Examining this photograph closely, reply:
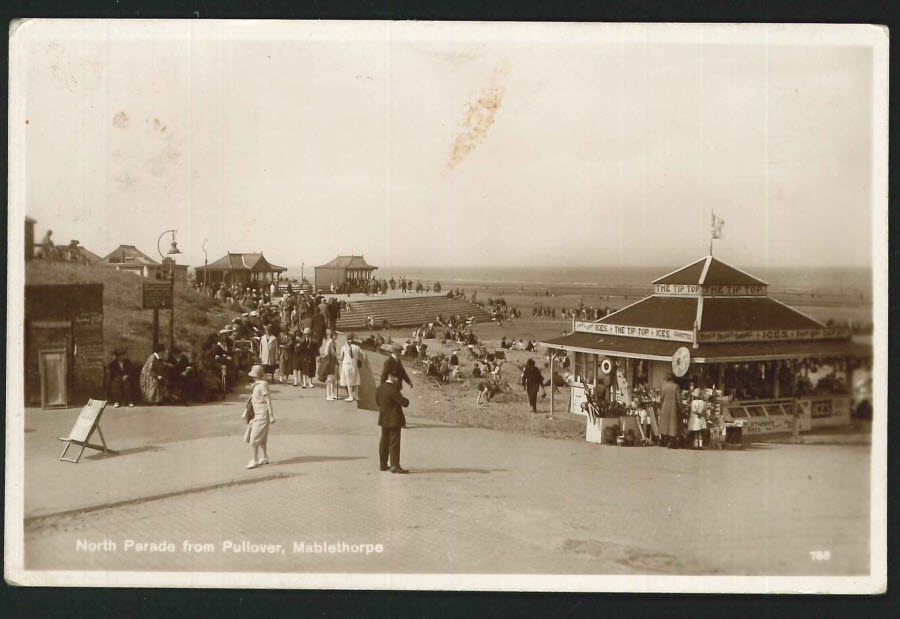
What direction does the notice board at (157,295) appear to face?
toward the camera
